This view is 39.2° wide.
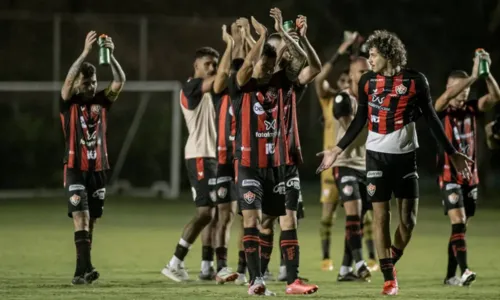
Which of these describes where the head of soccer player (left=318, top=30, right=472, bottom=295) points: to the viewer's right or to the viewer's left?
to the viewer's left

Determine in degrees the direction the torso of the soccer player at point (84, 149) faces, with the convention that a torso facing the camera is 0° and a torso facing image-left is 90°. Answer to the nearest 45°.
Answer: approximately 0°

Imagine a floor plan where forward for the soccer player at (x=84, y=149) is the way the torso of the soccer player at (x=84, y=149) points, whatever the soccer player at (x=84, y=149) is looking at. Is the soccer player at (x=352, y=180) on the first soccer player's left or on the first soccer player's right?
on the first soccer player's left

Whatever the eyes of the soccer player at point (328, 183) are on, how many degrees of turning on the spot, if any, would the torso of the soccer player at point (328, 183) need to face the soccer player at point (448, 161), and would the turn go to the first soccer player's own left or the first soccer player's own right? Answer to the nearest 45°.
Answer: approximately 45° to the first soccer player's own left

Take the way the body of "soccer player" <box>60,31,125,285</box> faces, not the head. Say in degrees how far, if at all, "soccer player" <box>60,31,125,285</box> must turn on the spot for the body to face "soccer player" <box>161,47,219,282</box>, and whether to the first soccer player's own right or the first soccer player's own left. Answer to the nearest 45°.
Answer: approximately 90° to the first soccer player's own left

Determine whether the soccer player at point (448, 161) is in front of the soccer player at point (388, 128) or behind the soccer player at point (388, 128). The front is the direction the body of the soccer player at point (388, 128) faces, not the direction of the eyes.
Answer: behind

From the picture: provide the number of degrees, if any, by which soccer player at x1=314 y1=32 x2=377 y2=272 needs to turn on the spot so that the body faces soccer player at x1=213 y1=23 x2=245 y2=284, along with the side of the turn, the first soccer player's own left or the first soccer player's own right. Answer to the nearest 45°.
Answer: approximately 45° to the first soccer player's own right

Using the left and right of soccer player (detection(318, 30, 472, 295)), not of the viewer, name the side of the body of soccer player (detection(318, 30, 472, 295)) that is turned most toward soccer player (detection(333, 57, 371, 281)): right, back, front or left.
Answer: back
